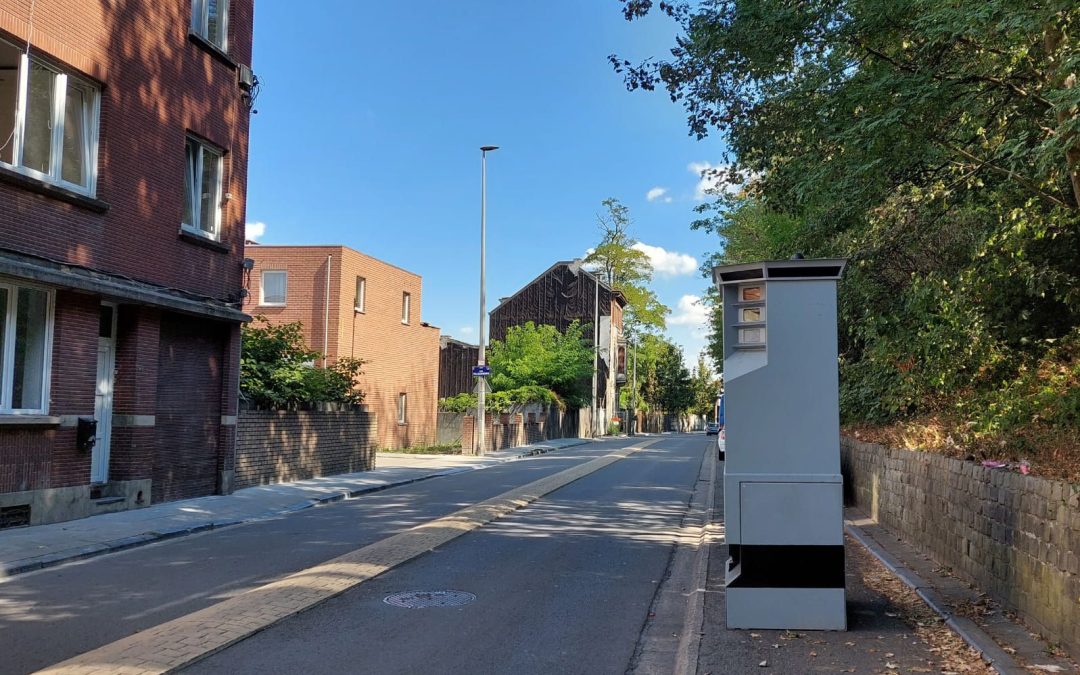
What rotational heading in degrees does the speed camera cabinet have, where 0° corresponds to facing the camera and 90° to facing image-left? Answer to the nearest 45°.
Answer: approximately 45°

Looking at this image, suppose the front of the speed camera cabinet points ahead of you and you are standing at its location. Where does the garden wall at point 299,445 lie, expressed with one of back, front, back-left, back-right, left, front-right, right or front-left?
right

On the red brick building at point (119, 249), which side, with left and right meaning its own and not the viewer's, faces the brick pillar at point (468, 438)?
left

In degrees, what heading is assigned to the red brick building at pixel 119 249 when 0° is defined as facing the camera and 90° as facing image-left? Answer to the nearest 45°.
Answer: approximately 315°

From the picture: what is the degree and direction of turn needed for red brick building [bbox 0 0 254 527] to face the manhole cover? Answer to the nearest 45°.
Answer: approximately 45° to its right

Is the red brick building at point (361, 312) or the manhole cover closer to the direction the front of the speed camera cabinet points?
the manhole cover

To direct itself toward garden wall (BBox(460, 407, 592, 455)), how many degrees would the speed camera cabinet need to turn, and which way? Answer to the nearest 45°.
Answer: approximately 135° to its right

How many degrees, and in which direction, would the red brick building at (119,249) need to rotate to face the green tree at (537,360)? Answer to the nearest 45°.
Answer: approximately 90° to its left

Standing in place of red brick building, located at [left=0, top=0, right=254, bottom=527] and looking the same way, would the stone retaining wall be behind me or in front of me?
in front

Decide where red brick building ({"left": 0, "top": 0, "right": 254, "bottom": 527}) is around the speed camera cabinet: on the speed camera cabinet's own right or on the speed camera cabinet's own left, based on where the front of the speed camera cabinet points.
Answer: on the speed camera cabinet's own right

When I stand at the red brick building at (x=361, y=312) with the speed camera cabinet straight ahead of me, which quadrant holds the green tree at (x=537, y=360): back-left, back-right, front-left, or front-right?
back-left

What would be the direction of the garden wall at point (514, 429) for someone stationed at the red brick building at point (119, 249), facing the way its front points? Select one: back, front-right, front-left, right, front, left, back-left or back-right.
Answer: left

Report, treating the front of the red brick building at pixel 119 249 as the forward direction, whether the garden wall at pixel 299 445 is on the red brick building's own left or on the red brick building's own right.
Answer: on the red brick building's own left

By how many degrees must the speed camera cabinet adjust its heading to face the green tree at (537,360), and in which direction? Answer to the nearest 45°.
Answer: approximately 135° to its right

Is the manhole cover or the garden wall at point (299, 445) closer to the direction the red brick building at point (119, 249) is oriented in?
the manhole cover
